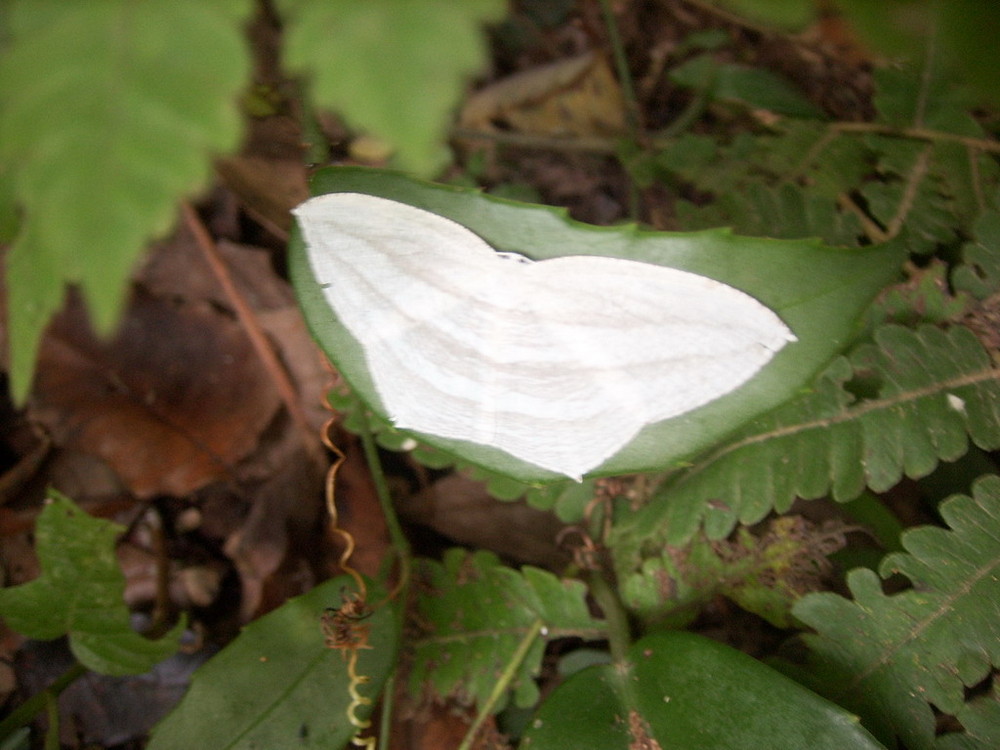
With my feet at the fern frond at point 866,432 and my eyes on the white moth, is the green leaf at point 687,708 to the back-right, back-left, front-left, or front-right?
front-left

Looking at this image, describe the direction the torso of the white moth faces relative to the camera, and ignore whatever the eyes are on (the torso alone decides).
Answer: away from the camera

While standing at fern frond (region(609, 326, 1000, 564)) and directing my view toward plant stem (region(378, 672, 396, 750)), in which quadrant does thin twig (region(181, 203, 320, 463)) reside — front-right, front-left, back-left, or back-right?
front-right

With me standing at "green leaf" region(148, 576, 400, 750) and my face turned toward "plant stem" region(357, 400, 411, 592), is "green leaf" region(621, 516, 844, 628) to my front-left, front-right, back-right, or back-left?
front-right

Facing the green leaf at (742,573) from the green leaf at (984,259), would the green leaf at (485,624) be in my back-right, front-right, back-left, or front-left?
front-right
